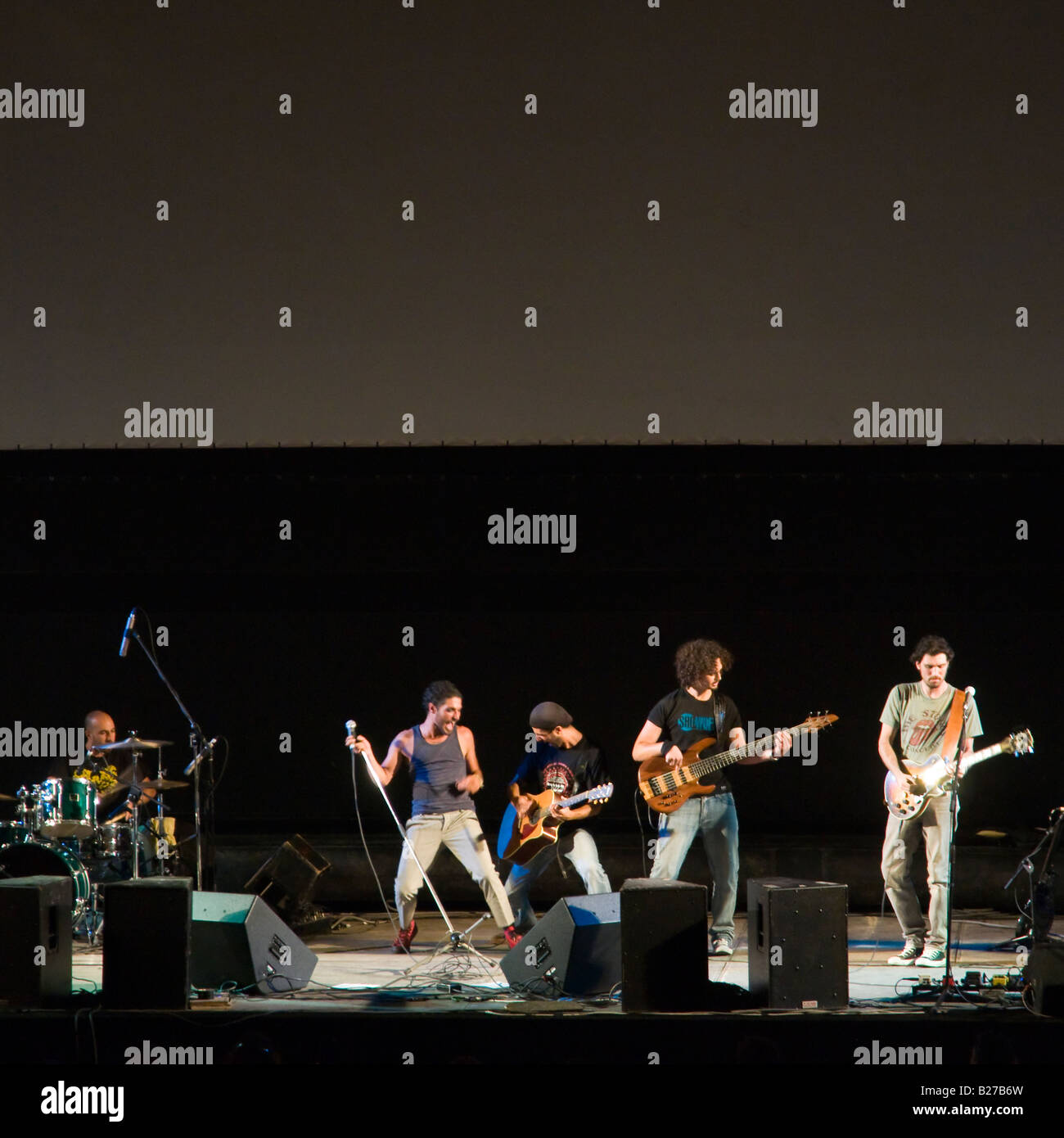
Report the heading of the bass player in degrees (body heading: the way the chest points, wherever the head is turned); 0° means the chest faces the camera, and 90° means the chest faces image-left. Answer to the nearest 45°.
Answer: approximately 0°

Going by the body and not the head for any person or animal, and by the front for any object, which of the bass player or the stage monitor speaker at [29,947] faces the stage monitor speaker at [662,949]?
the bass player

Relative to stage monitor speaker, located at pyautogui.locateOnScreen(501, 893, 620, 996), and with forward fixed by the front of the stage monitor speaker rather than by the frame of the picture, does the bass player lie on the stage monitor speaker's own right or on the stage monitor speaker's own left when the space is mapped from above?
on the stage monitor speaker's own right

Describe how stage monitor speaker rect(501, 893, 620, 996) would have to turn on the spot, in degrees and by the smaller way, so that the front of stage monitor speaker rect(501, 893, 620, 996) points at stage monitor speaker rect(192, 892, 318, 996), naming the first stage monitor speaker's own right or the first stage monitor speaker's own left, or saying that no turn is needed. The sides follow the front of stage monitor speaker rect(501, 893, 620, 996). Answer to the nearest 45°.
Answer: approximately 45° to the first stage monitor speaker's own left

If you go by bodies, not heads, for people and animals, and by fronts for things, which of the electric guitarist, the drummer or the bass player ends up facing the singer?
the drummer

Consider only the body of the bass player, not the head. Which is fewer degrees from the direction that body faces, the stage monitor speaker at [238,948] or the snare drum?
the stage monitor speaker

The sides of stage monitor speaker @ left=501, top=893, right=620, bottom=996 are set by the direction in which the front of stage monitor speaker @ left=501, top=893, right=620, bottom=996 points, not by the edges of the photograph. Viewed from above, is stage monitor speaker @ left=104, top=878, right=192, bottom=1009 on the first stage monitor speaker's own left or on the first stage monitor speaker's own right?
on the first stage monitor speaker's own left
